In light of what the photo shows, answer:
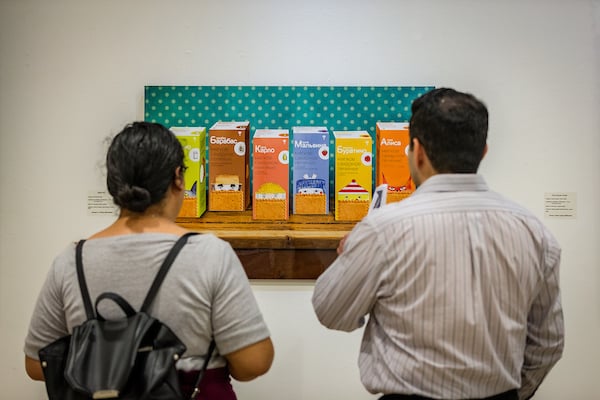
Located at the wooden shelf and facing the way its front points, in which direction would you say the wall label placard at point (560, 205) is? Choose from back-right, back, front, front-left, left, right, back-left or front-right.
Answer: left

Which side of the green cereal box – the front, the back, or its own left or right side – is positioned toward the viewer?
front

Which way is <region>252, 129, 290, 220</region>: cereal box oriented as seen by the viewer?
toward the camera

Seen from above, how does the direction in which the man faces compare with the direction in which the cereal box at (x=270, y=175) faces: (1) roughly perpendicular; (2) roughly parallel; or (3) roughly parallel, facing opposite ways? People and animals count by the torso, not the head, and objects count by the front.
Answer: roughly parallel, facing opposite ways

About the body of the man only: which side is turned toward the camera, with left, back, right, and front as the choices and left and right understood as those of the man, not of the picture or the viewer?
back

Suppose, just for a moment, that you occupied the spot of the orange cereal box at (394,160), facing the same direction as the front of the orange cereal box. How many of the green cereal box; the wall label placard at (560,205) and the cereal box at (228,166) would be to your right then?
2

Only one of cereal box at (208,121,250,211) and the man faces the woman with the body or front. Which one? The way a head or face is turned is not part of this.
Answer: the cereal box

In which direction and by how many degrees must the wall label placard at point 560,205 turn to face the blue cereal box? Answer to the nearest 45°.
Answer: approximately 45° to its right

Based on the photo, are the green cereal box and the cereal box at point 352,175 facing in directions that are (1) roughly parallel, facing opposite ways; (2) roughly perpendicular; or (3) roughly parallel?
roughly parallel

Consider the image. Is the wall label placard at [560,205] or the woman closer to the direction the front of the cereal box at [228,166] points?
the woman

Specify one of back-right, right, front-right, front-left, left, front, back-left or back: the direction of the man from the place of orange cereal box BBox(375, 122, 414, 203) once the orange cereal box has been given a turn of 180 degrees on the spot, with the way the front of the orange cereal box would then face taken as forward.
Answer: back

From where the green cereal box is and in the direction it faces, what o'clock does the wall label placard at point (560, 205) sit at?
The wall label placard is roughly at 9 o'clock from the green cereal box.

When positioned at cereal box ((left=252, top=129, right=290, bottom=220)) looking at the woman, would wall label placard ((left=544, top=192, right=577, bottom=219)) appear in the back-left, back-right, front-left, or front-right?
back-left

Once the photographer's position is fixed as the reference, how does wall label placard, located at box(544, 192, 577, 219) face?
facing the viewer

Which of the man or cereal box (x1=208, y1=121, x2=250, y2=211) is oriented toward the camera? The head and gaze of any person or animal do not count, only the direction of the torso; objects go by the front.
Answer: the cereal box

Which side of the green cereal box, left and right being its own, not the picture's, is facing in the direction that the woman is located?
front

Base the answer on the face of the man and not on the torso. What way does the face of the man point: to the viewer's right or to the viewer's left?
to the viewer's left

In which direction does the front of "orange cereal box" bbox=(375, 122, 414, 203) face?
toward the camera
